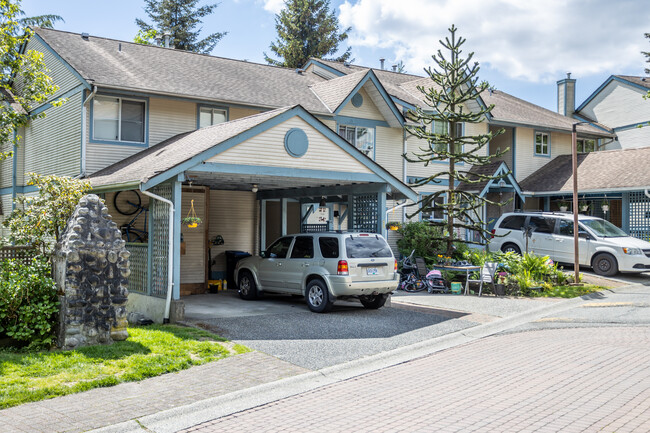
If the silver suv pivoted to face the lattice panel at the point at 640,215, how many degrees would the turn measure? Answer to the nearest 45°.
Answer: approximately 90° to its right

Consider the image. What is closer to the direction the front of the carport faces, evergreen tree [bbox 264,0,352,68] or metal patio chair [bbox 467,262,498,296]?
the metal patio chair

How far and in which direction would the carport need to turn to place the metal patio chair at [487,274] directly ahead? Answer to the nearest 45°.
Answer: approximately 45° to its left

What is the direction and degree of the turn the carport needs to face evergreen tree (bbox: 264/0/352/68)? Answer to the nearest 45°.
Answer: approximately 135° to its left

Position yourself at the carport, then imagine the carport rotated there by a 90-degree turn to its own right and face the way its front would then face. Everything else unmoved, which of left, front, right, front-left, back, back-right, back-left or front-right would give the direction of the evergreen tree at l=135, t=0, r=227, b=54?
back-right

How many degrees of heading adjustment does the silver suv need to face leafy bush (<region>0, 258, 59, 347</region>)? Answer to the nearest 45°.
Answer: approximately 90° to its left

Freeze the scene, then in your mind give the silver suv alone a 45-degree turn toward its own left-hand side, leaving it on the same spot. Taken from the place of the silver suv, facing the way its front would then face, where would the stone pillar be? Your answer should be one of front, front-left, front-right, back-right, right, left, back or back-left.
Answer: front-left

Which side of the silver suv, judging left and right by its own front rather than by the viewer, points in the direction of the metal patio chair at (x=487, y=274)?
right

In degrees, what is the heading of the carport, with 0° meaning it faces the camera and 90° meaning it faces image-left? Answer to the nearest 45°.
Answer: approximately 315°

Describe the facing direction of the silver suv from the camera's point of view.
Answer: facing away from the viewer and to the left of the viewer
